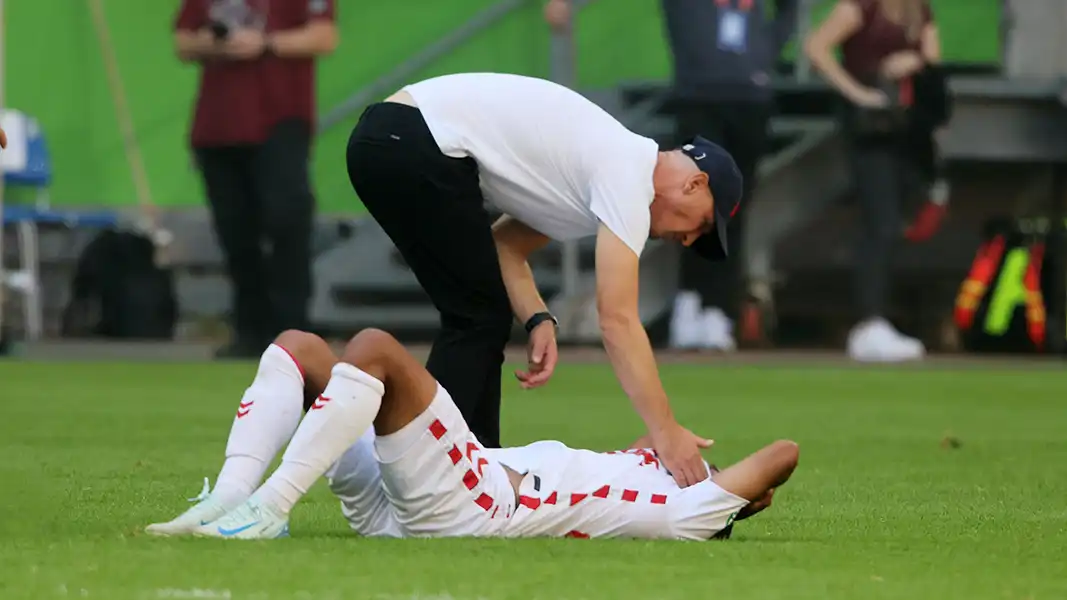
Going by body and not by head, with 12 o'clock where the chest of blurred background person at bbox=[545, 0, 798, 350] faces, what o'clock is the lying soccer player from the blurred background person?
The lying soccer player is roughly at 12 o'clock from the blurred background person.

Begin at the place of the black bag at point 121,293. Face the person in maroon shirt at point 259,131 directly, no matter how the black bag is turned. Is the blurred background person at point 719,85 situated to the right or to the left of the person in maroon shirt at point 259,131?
left

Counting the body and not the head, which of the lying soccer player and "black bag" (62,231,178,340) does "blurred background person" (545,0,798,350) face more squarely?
the lying soccer player

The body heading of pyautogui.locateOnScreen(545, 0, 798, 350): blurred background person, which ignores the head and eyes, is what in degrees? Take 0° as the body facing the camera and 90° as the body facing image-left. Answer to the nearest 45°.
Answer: approximately 0°

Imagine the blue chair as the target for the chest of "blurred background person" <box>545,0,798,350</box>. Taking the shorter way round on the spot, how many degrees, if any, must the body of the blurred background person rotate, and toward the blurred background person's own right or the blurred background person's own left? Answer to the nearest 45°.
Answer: approximately 90° to the blurred background person's own right

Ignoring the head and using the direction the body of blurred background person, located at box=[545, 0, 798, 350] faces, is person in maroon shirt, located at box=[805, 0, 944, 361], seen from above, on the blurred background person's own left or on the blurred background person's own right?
on the blurred background person's own left

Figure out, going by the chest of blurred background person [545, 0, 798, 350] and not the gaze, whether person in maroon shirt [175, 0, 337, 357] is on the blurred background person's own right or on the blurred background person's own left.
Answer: on the blurred background person's own right
